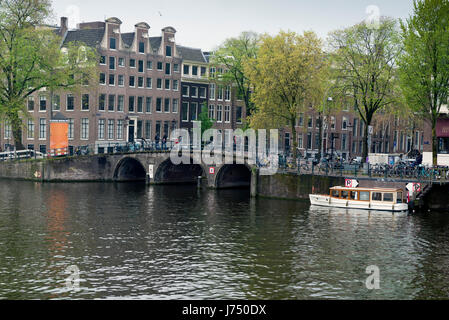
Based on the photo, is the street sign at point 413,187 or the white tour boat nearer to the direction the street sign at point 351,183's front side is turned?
the white tour boat

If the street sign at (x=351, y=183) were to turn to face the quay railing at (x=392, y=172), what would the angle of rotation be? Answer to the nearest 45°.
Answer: approximately 90° to its left

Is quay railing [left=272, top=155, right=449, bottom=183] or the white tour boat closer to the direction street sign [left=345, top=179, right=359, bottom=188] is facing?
the white tour boat

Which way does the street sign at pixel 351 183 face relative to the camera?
toward the camera

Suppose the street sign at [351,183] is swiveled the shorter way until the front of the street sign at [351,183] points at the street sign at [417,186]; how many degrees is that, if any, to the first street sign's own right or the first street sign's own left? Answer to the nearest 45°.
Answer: approximately 90° to the first street sign's own left

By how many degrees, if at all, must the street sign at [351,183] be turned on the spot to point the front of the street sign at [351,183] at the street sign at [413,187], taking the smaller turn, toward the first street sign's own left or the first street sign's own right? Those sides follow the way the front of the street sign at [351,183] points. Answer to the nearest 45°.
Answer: approximately 90° to the first street sign's own left
